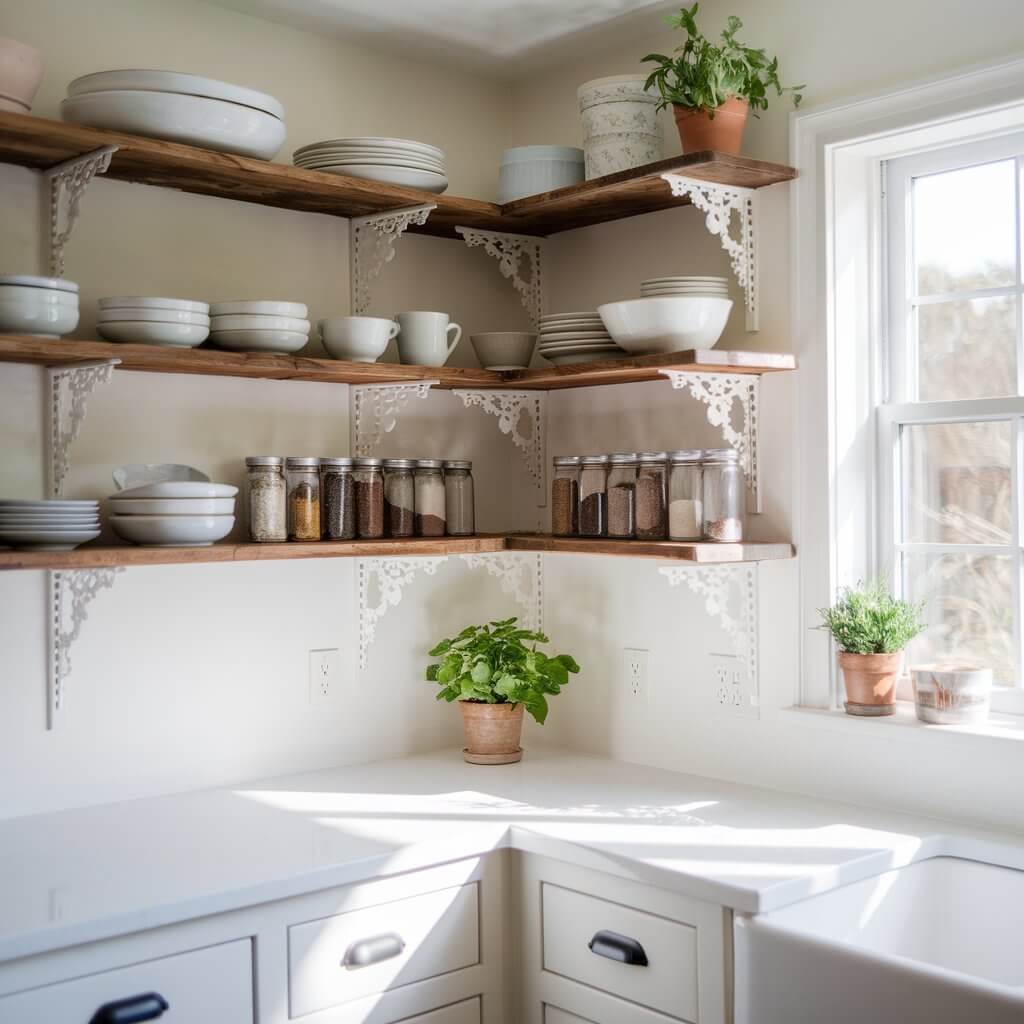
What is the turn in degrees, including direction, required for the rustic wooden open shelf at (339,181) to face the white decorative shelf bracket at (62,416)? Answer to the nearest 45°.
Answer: approximately 90° to its right

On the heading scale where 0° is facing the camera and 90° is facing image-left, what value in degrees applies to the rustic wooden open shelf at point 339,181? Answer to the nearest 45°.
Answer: approximately 0°

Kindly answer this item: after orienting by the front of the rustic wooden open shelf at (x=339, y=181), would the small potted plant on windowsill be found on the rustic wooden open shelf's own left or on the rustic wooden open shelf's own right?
on the rustic wooden open shelf's own left
